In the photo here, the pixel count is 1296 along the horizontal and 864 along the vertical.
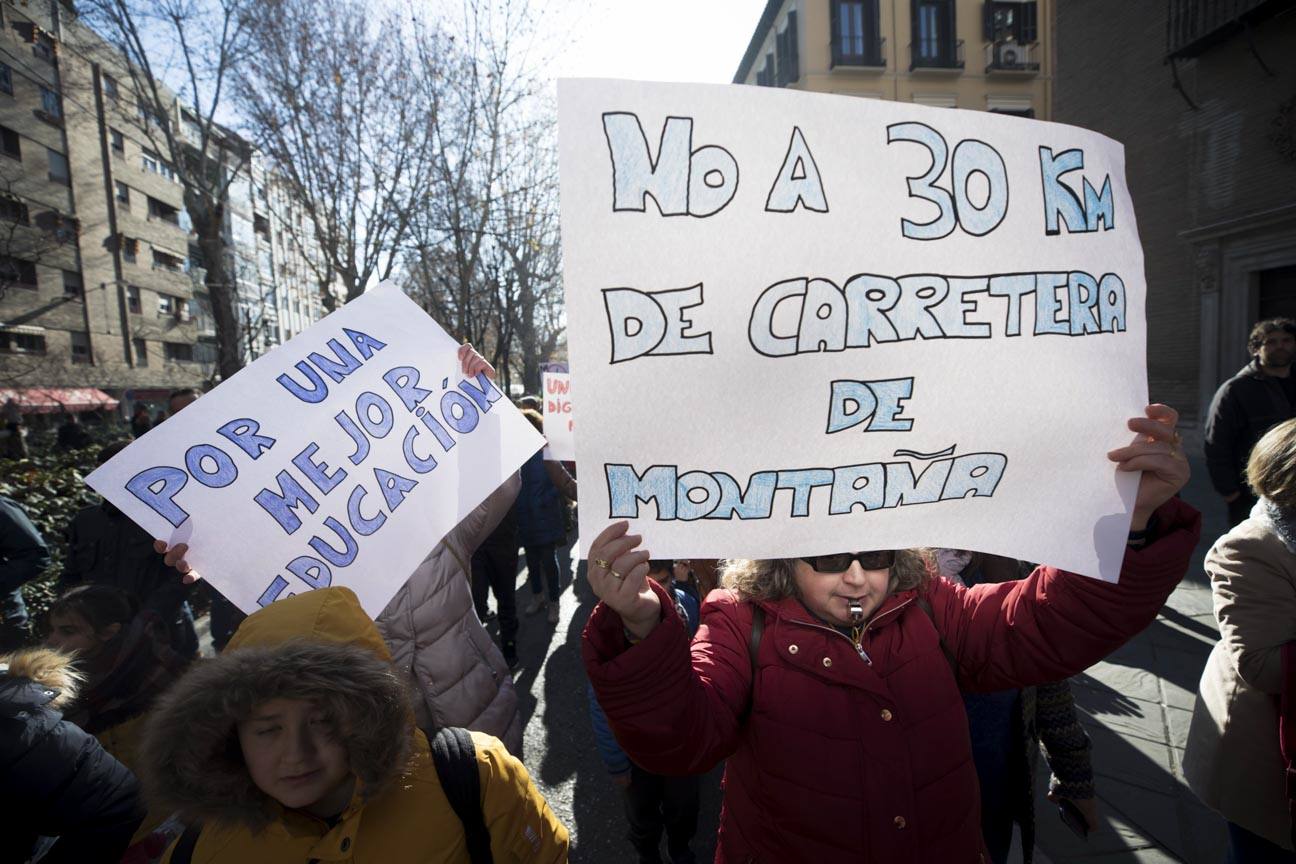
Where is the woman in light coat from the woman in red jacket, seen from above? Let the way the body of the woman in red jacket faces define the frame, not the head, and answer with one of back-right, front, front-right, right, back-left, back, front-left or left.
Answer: back-left

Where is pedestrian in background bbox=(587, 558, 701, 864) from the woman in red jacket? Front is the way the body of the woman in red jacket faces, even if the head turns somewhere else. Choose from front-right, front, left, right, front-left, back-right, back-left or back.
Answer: back-right

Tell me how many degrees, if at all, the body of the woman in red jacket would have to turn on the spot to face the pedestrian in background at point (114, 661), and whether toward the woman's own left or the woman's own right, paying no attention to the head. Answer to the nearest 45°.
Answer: approximately 90° to the woman's own right
